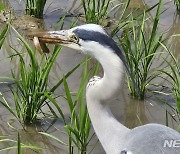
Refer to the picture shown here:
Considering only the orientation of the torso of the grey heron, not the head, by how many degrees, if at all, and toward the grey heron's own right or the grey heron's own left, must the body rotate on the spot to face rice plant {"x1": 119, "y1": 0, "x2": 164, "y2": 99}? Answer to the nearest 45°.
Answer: approximately 90° to the grey heron's own right

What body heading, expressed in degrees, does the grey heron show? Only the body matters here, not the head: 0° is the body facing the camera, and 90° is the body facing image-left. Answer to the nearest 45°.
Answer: approximately 90°

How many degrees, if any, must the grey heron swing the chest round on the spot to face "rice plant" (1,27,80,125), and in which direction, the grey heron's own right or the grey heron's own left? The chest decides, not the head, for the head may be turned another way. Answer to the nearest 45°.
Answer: approximately 45° to the grey heron's own right

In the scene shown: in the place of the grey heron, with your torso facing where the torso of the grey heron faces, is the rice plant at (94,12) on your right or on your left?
on your right
